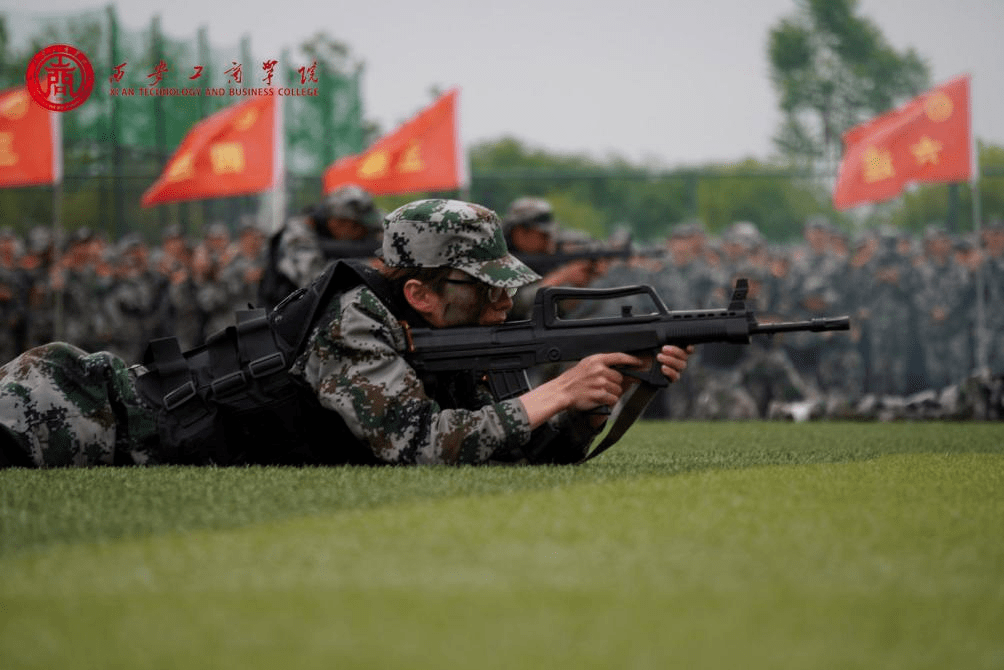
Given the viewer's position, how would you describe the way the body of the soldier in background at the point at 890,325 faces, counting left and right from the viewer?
facing the viewer

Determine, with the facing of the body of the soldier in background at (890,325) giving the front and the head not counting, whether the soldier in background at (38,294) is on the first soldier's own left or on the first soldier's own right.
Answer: on the first soldier's own right

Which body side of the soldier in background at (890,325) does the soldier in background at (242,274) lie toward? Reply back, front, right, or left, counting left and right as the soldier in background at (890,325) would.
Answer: right

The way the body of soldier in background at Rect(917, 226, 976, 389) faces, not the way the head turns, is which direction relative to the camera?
toward the camera

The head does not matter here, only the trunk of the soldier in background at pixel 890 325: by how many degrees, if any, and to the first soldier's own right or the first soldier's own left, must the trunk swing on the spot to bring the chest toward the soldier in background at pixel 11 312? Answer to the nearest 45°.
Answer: approximately 90° to the first soldier's own right

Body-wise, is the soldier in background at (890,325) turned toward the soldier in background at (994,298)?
no

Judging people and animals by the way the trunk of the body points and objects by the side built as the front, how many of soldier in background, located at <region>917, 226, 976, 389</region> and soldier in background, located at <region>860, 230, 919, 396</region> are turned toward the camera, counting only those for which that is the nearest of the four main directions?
2

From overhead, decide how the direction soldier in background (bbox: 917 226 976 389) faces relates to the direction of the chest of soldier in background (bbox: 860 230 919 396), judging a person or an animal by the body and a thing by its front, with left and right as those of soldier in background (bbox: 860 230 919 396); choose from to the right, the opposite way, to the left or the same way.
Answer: the same way

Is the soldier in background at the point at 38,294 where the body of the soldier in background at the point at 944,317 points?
no

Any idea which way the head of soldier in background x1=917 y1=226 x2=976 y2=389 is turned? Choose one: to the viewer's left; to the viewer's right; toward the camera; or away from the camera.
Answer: toward the camera

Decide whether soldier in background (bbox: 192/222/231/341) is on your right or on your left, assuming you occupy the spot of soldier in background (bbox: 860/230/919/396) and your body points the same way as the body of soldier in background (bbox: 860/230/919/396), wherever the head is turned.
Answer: on your right

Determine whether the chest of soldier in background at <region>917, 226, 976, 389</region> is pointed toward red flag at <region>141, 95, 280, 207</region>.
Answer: no
